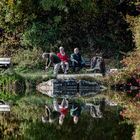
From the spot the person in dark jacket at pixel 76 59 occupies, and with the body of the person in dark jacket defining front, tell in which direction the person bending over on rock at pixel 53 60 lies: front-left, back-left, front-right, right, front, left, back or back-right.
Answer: right

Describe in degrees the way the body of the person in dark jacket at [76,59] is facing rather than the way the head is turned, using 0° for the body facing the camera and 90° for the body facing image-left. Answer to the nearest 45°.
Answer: approximately 0°

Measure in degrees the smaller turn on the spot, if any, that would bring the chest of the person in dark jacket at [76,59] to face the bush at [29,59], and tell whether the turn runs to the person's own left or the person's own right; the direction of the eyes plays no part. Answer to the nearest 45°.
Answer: approximately 135° to the person's own right
